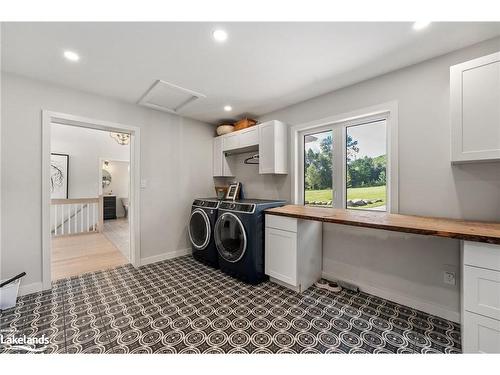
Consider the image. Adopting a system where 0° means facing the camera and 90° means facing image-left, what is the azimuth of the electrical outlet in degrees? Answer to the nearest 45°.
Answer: approximately 0°

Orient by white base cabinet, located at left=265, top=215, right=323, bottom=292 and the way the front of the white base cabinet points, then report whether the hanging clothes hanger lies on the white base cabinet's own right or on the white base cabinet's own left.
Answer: on the white base cabinet's own right

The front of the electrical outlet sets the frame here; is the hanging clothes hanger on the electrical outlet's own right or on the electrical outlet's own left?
on the electrical outlet's own right

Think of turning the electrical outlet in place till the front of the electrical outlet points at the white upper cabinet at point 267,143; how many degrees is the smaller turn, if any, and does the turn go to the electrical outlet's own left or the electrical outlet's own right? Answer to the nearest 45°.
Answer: approximately 90° to the electrical outlet's own right

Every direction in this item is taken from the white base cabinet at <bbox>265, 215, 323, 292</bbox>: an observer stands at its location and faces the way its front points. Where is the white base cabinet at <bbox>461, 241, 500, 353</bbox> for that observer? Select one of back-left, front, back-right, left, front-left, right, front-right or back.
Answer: left

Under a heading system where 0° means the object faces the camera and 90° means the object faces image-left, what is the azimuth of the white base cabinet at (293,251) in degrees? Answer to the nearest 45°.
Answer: approximately 45°

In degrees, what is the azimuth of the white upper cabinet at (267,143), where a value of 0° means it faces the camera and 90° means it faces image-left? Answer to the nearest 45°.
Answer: approximately 45°

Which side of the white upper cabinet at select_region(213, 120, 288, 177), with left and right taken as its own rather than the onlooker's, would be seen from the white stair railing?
right

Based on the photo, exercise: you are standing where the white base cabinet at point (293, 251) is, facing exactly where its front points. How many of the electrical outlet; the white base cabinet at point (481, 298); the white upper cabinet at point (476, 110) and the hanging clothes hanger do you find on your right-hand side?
1
